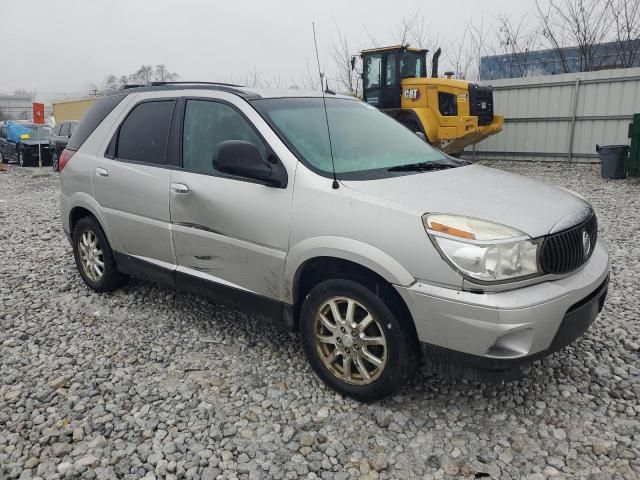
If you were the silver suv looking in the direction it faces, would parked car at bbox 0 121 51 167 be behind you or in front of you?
behind

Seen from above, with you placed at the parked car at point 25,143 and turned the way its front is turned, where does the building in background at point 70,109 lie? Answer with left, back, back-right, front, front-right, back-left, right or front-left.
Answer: back-left

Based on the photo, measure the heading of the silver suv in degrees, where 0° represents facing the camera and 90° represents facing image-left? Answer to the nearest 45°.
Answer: approximately 315°

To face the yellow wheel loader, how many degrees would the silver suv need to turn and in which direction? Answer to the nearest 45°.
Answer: approximately 135° to its left

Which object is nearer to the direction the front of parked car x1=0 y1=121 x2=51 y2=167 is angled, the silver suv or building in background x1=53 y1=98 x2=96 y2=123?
the silver suv

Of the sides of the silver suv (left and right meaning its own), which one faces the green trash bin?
left
